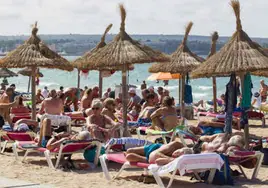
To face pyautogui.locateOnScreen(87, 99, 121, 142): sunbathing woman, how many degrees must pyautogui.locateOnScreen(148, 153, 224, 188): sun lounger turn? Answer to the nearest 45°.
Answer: approximately 45° to its right

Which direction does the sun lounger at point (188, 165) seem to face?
to the viewer's left

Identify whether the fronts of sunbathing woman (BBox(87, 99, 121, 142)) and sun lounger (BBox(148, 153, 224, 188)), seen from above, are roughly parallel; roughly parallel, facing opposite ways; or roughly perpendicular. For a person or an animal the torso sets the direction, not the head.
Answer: roughly perpendicular
